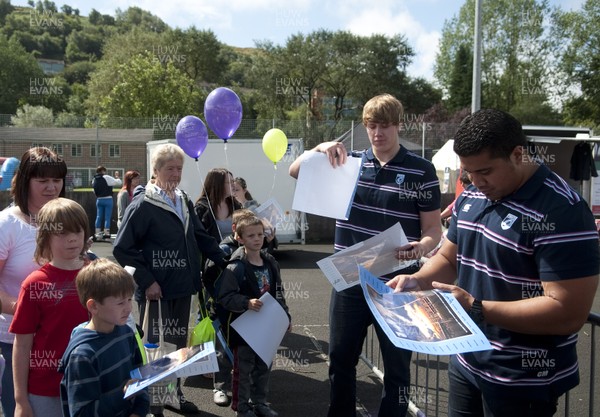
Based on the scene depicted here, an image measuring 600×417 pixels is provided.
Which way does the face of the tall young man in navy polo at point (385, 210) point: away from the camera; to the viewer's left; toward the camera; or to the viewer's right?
toward the camera

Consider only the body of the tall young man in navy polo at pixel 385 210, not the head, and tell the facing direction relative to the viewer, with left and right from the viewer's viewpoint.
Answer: facing the viewer and to the left of the viewer

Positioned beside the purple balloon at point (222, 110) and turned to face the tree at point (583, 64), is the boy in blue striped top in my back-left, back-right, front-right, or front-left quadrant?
back-right

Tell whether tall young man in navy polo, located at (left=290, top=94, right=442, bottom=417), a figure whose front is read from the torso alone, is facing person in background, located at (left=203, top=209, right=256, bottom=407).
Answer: no

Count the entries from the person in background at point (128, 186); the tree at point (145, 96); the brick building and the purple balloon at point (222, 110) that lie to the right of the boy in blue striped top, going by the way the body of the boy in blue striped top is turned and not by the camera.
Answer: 0

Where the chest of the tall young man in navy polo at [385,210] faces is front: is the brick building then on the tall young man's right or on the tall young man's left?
on the tall young man's right

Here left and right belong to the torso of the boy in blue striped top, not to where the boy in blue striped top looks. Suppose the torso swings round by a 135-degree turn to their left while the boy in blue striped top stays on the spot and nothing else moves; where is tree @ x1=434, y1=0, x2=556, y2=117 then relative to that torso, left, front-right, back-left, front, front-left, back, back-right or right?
front-right

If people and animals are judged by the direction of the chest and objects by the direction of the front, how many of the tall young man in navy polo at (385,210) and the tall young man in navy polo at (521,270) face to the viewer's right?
0

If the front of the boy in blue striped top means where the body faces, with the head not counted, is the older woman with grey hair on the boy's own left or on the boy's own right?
on the boy's own left

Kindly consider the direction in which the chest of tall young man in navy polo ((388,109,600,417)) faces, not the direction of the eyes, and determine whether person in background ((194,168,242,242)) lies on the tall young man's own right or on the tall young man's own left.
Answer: on the tall young man's own right
